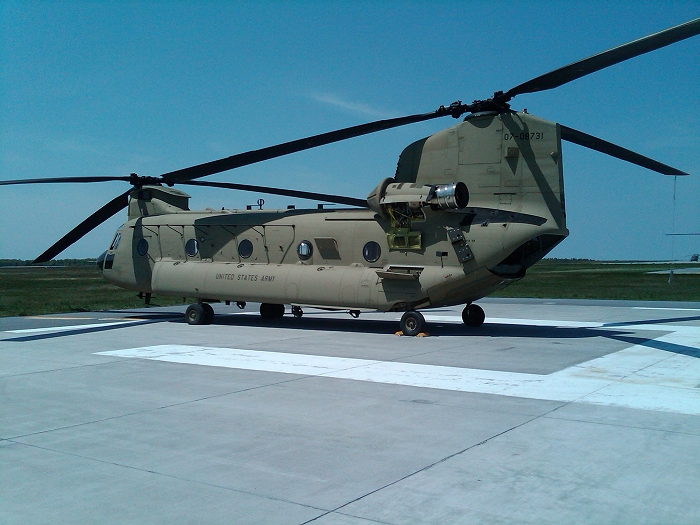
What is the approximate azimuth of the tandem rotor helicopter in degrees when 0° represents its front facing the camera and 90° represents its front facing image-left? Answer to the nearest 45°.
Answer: approximately 135°
